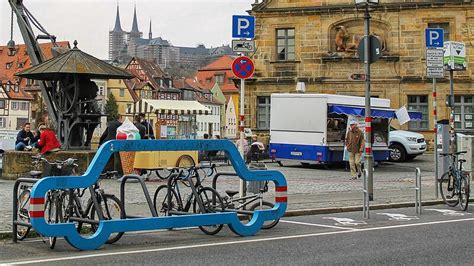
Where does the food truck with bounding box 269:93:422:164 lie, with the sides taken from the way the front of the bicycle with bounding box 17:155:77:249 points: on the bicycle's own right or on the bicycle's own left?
on the bicycle's own left

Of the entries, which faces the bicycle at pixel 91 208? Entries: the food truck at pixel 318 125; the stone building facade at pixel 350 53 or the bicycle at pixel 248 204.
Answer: the stone building facade

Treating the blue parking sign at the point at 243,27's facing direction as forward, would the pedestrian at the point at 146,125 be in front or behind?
behind

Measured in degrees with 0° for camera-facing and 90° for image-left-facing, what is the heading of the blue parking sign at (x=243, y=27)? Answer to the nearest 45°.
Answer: approximately 0°

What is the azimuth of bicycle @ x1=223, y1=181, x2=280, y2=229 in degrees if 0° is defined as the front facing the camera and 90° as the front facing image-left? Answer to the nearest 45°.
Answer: approximately 315°

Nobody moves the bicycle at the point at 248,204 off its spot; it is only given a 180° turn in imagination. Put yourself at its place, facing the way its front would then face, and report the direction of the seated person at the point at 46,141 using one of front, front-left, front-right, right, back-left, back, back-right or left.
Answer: front

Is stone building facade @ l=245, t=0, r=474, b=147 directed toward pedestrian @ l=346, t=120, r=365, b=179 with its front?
yes

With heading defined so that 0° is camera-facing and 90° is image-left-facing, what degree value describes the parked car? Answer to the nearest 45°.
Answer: approximately 315°
